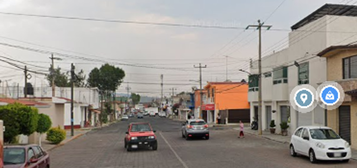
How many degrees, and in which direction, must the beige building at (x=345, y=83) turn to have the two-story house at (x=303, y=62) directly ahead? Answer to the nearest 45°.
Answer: approximately 135° to its right

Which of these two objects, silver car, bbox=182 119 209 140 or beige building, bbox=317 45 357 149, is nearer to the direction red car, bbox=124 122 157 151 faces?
the beige building

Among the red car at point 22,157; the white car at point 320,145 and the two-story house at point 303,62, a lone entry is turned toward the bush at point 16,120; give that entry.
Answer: the two-story house

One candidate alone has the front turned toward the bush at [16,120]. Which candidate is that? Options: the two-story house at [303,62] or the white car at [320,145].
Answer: the two-story house

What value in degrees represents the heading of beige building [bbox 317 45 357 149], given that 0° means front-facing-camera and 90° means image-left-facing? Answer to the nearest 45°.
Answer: approximately 45°

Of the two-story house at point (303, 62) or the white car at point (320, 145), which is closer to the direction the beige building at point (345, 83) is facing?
the white car

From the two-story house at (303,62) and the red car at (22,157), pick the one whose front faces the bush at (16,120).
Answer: the two-story house

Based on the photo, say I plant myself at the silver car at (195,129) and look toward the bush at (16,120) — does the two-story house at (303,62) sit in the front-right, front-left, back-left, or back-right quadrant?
back-left
